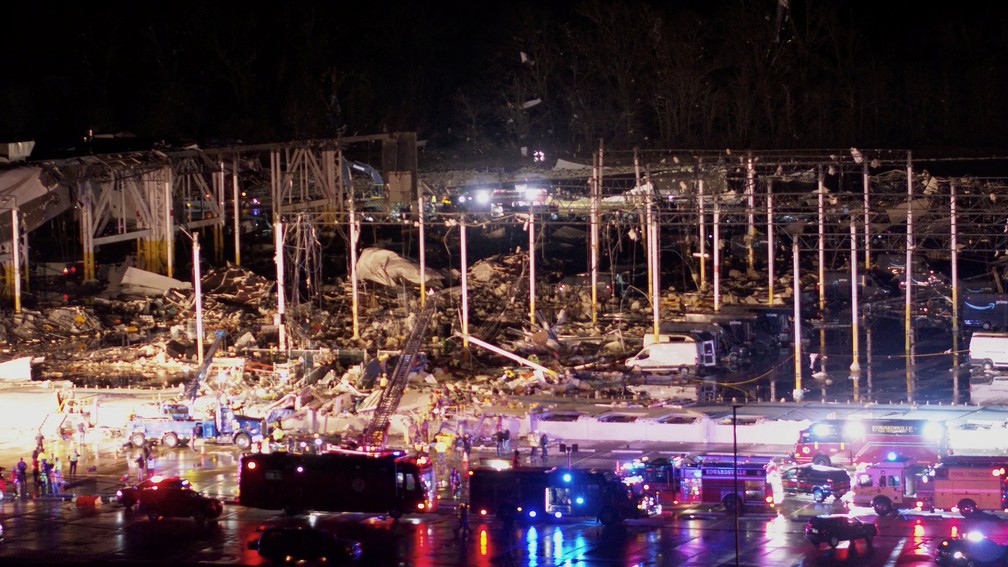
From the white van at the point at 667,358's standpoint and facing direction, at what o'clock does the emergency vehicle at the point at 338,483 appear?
The emergency vehicle is roughly at 10 o'clock from the white van.

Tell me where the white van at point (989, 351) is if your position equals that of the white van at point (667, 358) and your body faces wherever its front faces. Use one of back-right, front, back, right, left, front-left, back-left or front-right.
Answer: back

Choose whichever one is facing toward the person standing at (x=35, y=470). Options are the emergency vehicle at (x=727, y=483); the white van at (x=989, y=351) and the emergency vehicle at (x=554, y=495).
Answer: the emergency vehicle at (x=727, y=483)

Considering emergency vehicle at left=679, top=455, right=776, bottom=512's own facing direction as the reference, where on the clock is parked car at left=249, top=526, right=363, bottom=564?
The parked car is roughly at 11 o'clock from the emergency vehicle.

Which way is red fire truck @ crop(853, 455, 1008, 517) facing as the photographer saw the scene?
facing to the left of the viewer

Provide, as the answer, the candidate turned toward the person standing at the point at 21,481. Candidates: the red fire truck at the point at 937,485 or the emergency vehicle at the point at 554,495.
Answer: the red fire truck

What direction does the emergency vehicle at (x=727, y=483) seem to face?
to the viewer's left

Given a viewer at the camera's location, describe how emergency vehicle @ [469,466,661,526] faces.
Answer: facing to the right of the viewer

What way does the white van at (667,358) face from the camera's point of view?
to the viewer's left

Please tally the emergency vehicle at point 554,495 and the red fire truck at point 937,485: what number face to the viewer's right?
1
